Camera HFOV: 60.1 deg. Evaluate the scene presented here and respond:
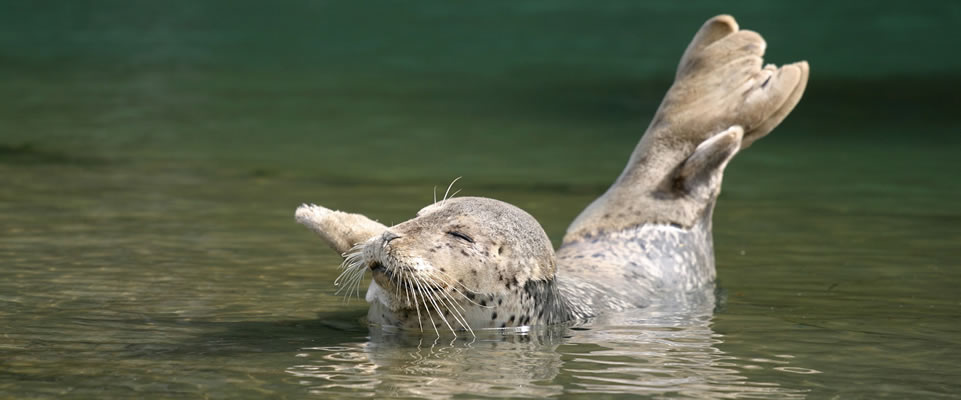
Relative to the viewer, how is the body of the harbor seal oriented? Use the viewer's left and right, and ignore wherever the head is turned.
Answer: facing the viewer and to the left of the viewer
